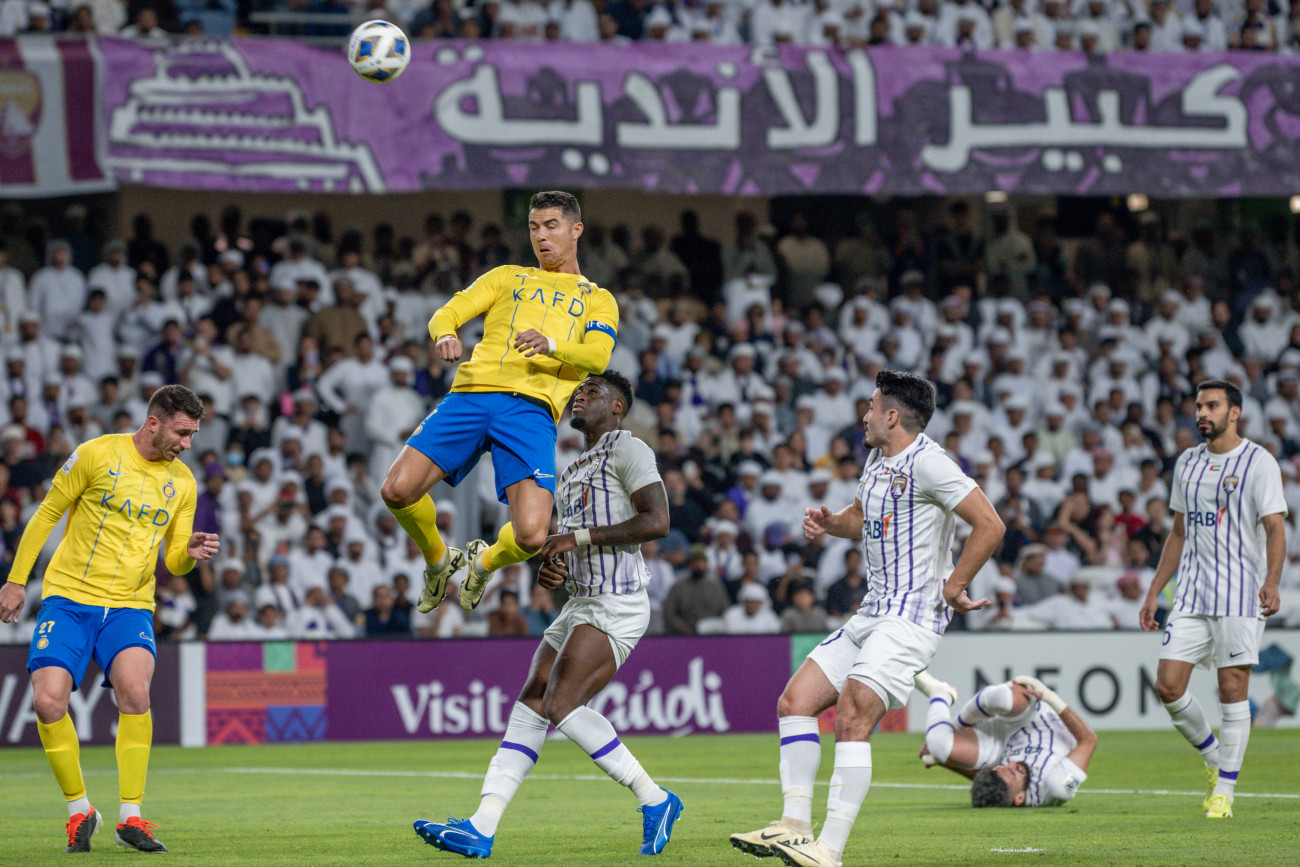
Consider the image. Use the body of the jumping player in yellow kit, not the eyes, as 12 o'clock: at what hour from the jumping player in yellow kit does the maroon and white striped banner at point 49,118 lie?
The maroon and white striped banner is roughly at 5 o'clock from the jumping player in yellow kit.

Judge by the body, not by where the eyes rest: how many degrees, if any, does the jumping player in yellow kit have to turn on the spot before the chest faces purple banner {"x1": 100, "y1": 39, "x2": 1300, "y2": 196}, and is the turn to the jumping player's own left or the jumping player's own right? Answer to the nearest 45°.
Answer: approximately 180°

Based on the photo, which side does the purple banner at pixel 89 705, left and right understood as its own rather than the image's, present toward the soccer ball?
front

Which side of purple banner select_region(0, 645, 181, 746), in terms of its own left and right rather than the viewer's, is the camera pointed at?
front

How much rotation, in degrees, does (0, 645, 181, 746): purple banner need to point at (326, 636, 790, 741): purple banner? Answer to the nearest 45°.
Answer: approximately 90° to its left

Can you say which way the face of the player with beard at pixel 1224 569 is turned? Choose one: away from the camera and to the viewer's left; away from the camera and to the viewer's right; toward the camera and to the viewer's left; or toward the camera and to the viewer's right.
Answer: toward the camera and to the viewer's left

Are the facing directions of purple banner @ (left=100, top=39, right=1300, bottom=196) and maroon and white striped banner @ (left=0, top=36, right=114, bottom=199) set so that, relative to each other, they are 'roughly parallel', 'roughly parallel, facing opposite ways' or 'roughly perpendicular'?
roughly parallel

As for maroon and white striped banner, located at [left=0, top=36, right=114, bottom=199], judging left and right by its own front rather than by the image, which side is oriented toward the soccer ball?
front

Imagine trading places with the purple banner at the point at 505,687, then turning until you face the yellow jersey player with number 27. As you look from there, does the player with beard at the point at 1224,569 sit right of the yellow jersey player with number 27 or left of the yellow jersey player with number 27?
left

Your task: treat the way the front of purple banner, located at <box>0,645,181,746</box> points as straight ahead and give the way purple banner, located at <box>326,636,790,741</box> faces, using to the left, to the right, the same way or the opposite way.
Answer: the same way

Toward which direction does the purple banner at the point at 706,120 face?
toward the camera

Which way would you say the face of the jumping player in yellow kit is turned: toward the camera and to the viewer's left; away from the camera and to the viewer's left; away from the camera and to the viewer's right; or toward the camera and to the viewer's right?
toward the camera and to the viewer's left

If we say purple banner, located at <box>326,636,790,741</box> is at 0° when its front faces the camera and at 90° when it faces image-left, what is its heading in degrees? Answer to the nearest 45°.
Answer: approximately 0°

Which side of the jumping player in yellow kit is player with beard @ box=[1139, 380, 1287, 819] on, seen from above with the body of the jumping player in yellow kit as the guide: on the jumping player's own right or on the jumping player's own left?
on the jumping player's own left
